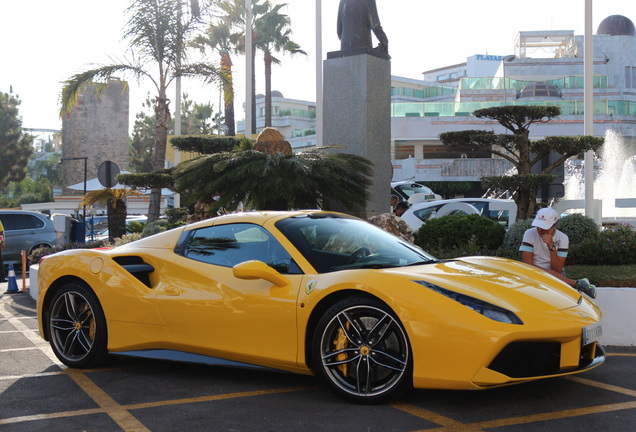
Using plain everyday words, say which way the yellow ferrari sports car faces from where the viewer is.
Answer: facing the viewer and to the right of the viewer

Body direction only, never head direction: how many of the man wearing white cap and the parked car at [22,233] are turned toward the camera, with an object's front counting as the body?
1

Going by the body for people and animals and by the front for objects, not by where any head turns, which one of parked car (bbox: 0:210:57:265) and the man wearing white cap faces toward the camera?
the man wearing white cap

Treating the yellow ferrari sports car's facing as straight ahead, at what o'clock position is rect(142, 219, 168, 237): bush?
The bush is roughly at 7 o'clock from the yellow ferrari sports car.

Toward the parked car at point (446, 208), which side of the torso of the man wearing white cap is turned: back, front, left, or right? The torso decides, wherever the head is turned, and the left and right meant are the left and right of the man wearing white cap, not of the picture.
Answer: back

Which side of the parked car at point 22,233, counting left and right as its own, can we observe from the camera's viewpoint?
left

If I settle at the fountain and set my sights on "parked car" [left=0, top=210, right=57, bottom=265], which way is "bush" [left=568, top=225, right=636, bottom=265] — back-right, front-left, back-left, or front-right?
front-left

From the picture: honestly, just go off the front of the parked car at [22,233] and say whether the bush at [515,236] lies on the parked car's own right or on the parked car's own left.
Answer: on the parked car's own left

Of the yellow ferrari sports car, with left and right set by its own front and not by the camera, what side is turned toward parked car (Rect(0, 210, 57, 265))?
back

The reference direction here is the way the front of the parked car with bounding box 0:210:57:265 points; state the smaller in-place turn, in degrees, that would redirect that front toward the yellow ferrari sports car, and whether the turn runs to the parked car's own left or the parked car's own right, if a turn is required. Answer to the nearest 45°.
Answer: approximately 90° to the parked car's own left

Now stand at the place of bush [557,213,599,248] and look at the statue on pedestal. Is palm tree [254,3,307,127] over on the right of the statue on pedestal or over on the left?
right

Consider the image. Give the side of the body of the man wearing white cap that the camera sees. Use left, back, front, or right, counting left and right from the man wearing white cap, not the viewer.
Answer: front

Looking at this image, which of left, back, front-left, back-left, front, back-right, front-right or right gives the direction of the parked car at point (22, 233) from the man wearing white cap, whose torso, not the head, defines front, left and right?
back-right
